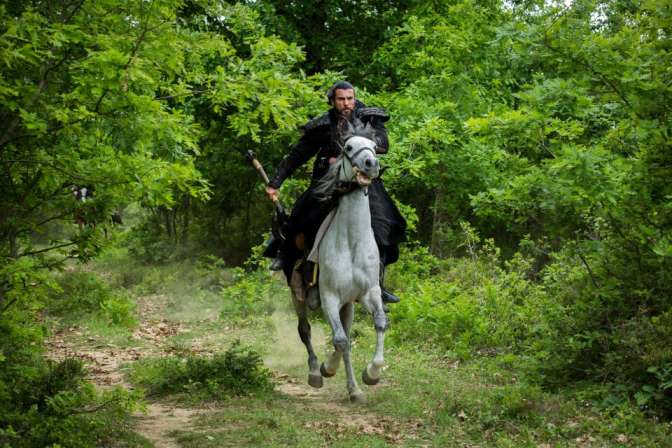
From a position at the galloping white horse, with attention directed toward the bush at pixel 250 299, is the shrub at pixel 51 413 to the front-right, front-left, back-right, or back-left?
back-left

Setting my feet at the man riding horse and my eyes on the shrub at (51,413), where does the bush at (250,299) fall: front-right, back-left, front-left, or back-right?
back-right

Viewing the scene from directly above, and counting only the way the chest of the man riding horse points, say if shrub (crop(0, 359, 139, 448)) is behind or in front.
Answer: in front

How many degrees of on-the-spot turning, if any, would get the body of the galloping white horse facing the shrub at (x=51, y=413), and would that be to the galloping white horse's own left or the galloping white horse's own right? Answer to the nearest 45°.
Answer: approximately 45° to the galloping white horse's own right

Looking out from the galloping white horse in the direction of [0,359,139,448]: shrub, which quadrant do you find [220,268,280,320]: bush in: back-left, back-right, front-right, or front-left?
back-right

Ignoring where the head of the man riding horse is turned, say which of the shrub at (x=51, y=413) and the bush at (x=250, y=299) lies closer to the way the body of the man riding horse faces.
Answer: the shrub

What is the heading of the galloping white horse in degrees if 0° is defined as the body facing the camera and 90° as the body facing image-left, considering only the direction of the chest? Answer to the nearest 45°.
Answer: approximately 0°
